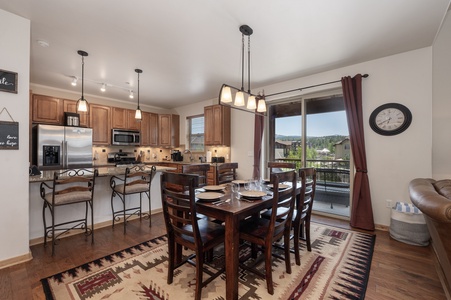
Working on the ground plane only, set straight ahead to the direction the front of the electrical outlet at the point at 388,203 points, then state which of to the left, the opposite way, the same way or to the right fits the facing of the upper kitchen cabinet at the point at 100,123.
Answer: to the left

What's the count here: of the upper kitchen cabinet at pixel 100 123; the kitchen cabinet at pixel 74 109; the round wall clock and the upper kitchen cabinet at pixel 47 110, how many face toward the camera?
4

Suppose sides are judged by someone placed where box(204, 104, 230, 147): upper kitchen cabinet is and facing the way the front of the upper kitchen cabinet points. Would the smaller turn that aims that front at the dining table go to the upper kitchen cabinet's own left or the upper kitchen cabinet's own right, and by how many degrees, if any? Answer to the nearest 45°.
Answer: approximately 45° to the upper kitchen cabinet's own left

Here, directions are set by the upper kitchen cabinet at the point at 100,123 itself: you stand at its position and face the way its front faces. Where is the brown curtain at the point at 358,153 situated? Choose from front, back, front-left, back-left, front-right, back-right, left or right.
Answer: front-left

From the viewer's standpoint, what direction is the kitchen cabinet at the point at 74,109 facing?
toward the camera

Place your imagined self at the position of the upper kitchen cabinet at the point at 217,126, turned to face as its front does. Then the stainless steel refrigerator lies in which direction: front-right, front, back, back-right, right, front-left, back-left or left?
front-right

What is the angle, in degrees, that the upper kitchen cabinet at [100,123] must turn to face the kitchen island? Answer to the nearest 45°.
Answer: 0° — it already faces it

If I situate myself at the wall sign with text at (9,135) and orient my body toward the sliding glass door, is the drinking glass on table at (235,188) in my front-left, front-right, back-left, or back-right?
front-right

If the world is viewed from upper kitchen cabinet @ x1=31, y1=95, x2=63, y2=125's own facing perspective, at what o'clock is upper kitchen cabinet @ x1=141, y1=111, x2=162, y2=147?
upper kitchen cabinet @ x1=141, y1=111, x2=162, y2=147 is roughly at 9 o'clock from upper kitchen cabinet @ x1=31, y1=95, x2=63, y2=125.

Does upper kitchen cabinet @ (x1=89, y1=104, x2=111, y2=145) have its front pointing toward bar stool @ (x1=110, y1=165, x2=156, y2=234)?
yes

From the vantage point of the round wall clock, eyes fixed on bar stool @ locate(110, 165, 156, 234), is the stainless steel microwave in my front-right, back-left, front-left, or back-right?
front-right

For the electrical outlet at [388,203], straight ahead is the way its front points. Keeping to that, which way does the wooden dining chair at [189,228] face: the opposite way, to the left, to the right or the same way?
the opposite way

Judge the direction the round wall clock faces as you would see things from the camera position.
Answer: facing the viewer
